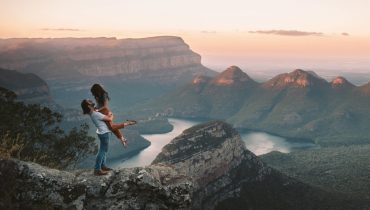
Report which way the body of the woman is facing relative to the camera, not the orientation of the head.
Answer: to the viewer's left

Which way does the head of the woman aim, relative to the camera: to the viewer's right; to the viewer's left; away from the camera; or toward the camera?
to the viewer's left

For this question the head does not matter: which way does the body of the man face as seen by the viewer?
to the viewer's right
